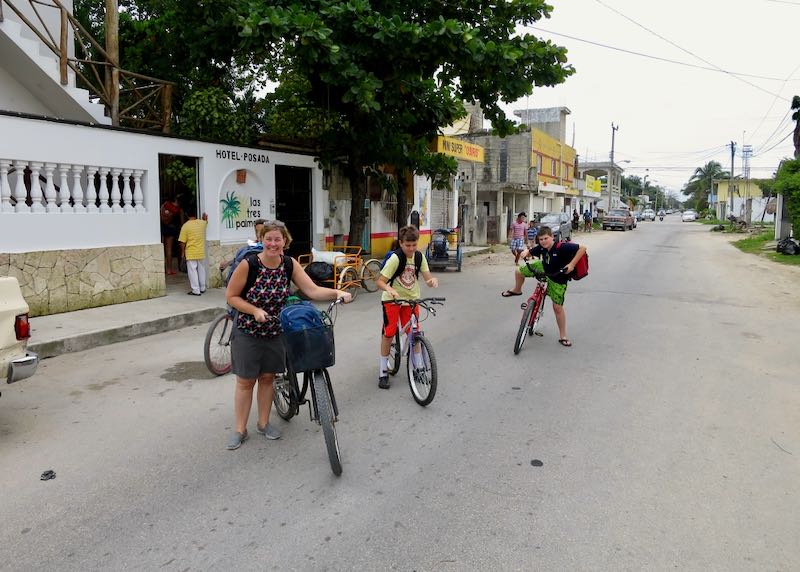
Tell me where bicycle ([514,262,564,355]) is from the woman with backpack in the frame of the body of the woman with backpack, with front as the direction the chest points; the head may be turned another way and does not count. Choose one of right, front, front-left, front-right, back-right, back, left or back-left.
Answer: back-left

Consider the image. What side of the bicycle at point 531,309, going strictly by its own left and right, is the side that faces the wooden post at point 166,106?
right

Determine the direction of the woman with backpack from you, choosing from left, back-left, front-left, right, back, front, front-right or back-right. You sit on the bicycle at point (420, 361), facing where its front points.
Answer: right

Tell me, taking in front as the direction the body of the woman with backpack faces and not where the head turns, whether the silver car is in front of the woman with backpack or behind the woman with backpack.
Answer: behind

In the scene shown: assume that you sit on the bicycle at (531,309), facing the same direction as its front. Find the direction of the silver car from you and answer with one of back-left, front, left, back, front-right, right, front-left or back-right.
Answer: back-right

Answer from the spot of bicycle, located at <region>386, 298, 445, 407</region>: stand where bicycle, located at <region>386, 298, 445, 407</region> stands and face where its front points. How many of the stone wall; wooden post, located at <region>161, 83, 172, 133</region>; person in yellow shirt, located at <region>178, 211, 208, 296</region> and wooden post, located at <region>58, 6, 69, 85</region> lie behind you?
4

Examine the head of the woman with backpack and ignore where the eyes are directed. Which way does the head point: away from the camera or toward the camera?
toward the camera

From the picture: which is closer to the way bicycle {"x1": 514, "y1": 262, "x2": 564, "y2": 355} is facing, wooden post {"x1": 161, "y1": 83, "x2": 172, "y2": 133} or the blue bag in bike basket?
the blue bag in bike basket

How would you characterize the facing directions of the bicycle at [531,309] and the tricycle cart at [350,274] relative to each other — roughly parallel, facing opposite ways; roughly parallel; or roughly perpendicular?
roughly parallel

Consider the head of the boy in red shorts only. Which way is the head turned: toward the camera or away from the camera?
toward the camera

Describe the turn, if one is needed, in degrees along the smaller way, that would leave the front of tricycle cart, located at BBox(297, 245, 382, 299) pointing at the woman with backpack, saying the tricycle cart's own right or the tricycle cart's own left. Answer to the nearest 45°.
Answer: approximately 45° to the tricycle cart's own left

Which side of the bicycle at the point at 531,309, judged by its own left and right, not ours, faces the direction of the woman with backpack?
front

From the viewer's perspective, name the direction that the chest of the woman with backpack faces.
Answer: toward the camera

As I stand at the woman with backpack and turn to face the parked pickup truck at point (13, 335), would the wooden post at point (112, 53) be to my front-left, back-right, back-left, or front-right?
front-right

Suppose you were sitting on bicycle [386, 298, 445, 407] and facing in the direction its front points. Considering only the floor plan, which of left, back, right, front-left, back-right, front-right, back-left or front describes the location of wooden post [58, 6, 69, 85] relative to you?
back

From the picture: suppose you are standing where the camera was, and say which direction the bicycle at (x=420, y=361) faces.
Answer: facing the viewer and to the right of the viewer

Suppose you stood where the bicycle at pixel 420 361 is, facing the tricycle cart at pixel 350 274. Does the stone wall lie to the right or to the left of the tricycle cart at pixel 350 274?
left

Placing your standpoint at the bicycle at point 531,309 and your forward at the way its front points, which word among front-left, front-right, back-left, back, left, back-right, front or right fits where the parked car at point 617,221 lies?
back-right
